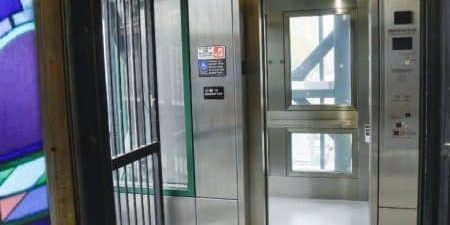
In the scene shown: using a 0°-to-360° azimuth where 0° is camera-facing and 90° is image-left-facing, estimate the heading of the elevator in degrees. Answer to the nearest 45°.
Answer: approximately 0°
